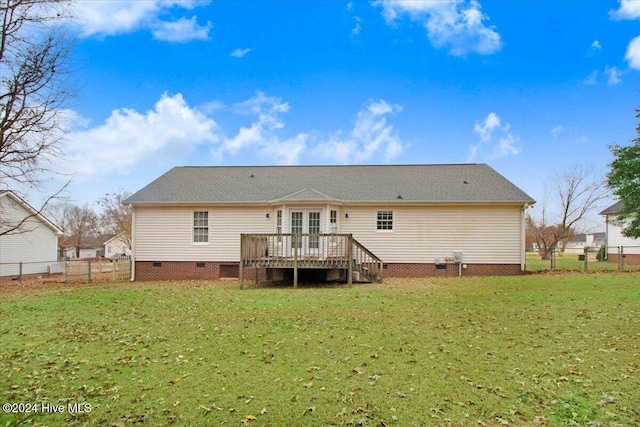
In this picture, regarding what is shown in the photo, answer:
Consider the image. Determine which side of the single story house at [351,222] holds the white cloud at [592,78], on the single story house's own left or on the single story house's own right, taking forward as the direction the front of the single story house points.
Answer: on the single story house's own right

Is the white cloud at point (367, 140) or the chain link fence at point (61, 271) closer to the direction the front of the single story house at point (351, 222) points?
the white cloud

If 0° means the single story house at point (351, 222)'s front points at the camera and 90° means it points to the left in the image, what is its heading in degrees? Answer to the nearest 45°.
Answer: approximately 180°

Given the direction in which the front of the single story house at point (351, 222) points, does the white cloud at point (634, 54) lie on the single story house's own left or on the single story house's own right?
on the single story house's own right

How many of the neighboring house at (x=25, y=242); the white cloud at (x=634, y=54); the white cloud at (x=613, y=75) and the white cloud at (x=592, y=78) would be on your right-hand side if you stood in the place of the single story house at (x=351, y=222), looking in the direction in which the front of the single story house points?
3

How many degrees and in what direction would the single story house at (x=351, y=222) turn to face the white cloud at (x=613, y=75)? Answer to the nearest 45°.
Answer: approximately 90° to its right

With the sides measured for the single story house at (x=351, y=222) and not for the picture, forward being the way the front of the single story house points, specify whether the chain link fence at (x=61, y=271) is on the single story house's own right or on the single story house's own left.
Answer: on the single story house's own left
